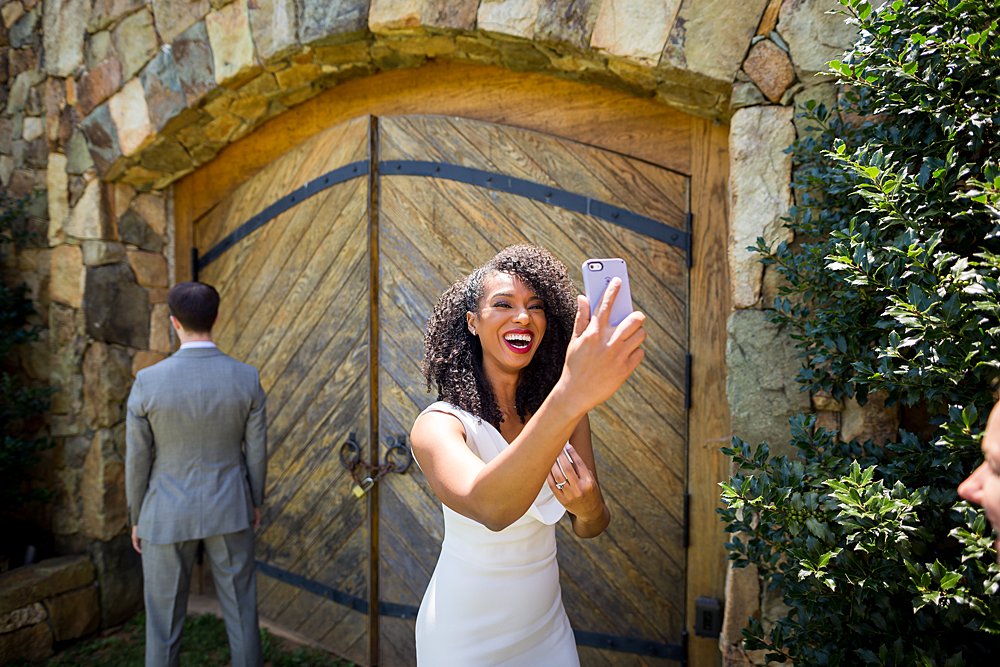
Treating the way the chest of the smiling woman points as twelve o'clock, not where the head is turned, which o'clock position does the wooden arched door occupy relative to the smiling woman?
The wooden arched door is roughly at 7 o'clock from the smiling woman.

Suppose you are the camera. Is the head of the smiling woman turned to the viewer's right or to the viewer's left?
to the viewer's right

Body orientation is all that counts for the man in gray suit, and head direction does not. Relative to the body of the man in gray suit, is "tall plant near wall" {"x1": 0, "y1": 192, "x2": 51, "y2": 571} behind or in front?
in front

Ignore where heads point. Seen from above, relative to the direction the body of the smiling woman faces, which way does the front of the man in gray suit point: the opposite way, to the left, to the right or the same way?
the opposite way

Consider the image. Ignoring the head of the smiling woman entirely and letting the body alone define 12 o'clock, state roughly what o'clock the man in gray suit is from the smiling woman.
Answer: The man in gray suit is roughly at 6 o'clock from the smiling woman.

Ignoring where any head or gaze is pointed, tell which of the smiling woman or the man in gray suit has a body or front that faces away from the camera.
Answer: the man in gray suit

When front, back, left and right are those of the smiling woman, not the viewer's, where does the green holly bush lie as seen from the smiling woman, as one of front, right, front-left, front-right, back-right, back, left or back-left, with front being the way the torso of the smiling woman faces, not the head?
front-left

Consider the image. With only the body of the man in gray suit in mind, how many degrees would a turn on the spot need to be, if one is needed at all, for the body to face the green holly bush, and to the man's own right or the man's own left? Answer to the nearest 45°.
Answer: approximately 135° to the man's own right

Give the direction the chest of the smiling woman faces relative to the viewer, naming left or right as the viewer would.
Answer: facing the viewer and to the right of the viewer

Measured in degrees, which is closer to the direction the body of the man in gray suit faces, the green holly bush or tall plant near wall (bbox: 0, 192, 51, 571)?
the tall plant near wall

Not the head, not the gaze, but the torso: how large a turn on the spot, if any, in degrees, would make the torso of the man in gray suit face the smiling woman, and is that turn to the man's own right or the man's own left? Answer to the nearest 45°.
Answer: approximately 135° to the man's own right

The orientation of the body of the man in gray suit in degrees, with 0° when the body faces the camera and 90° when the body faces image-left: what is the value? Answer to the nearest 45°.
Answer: approximately 180°

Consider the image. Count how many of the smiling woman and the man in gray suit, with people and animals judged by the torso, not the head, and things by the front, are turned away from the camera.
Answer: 1

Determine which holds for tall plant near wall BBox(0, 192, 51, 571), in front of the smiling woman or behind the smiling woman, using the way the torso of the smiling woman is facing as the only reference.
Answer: behind
